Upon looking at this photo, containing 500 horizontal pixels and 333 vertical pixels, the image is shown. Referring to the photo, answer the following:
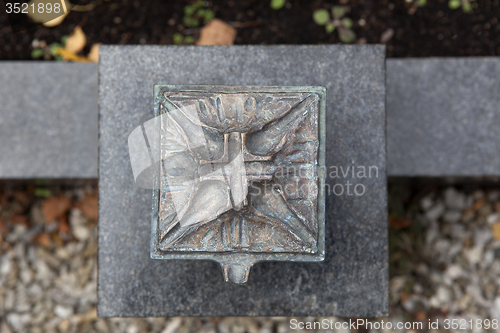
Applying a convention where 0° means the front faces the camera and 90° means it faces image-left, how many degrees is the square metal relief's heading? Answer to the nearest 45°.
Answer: approximately 0°

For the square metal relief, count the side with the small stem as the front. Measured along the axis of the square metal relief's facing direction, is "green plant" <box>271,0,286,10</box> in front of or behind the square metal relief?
behind

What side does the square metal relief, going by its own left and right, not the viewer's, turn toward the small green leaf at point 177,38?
back

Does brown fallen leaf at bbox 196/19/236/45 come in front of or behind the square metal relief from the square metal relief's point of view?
behind
